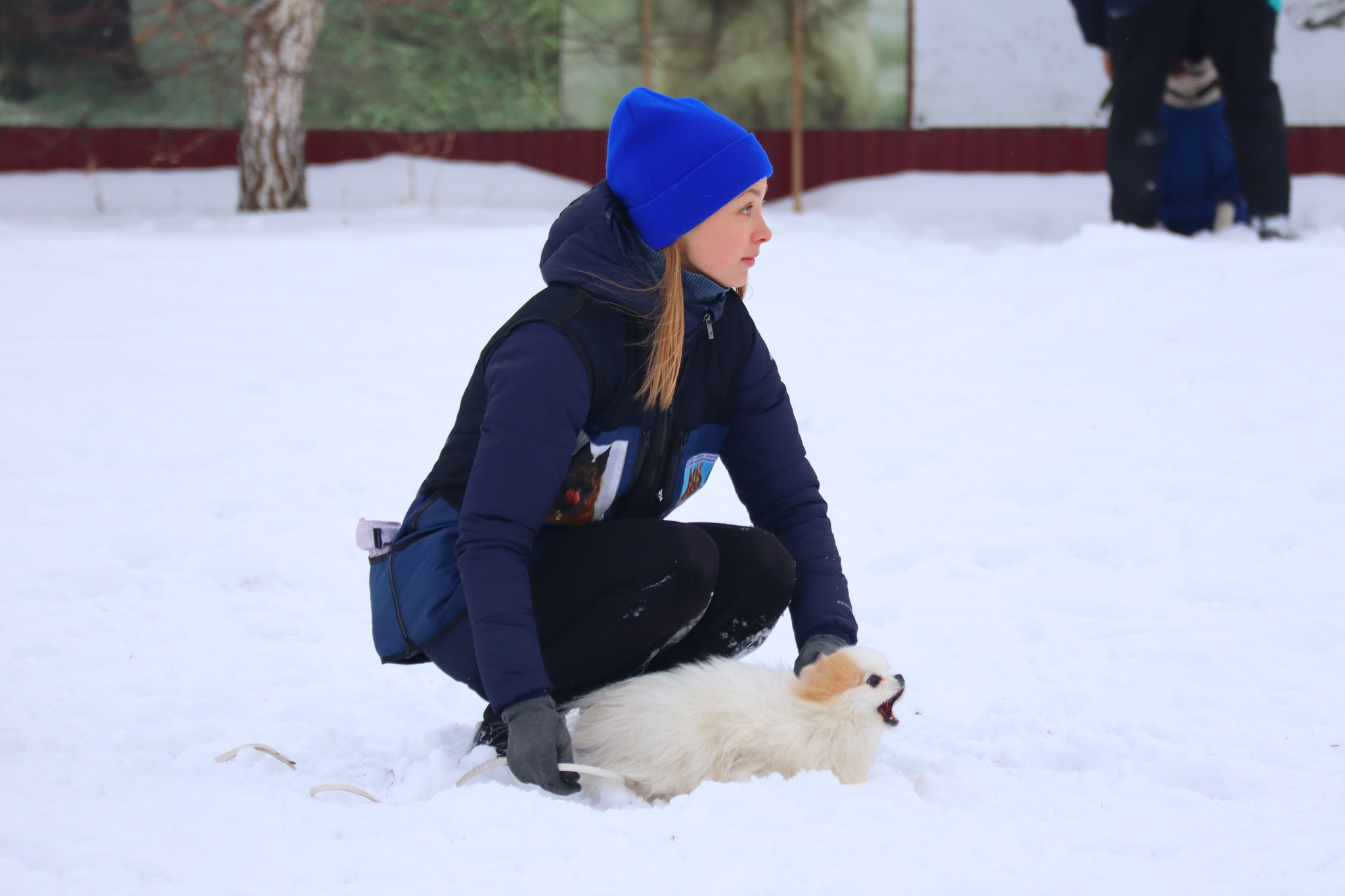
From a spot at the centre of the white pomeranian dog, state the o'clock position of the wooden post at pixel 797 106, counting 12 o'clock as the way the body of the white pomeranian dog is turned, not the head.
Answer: The wooden post is roughly at 9 o'clock from the white pomeranian dog.

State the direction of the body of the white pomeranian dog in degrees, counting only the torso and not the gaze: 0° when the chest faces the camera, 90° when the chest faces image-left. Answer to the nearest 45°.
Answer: approximately 270°

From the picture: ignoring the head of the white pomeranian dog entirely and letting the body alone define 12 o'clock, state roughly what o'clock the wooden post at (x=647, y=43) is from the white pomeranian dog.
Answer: The wooden post is roughly at 9 o'clock from the white pomeranian dog.

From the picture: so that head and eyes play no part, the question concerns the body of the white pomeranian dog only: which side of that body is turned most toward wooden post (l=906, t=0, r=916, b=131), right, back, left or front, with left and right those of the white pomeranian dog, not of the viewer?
left
